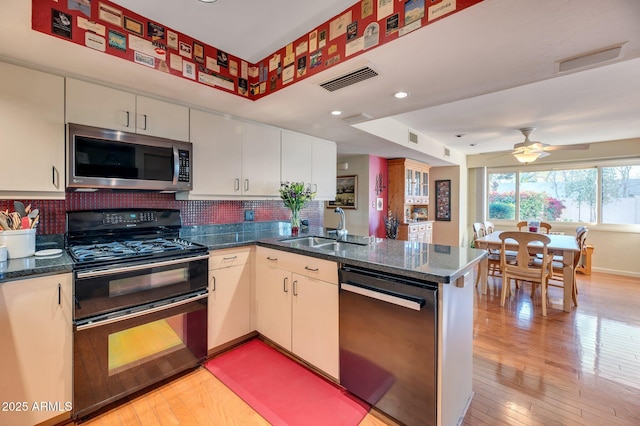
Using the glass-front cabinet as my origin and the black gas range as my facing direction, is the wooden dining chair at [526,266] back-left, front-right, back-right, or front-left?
front-left

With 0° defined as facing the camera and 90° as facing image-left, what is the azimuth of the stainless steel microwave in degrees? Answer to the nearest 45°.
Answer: approximately 315°

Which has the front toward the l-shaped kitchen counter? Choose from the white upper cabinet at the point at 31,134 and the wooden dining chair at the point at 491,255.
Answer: the white upper cabinet

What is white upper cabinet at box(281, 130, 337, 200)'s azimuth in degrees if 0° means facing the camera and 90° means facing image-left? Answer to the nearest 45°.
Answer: approximately 315°

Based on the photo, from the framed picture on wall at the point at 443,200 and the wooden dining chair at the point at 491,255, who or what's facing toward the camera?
the framed picture on wall

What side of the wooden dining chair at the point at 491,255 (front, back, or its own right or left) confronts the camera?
right

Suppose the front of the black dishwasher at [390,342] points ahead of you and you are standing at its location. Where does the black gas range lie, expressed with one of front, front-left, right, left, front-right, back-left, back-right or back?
front-right

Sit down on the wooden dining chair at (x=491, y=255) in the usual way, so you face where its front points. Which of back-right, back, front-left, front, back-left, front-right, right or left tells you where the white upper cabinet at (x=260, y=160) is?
back-right

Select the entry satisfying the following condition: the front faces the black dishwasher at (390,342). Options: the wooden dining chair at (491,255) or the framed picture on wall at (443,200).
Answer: the framed picture on wall

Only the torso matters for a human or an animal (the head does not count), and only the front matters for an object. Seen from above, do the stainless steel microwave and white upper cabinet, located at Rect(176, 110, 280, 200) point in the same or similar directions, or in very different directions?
same or similar directions

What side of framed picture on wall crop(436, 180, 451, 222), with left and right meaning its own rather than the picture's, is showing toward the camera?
front

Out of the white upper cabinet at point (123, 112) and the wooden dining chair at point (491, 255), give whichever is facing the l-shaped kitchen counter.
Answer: the white upper cabinet

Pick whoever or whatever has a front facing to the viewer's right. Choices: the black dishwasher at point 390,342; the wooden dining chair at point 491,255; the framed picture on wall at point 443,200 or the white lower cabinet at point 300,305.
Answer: the wooden dining chair
